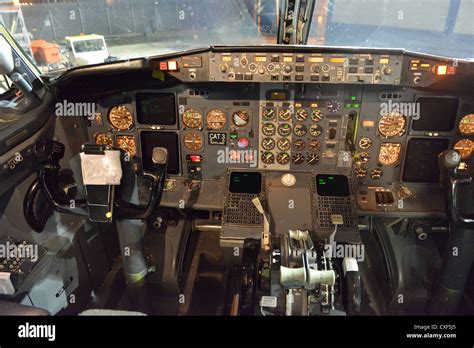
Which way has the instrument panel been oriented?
toward the camera

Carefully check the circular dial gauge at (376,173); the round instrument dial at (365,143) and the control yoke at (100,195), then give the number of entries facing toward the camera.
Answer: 3

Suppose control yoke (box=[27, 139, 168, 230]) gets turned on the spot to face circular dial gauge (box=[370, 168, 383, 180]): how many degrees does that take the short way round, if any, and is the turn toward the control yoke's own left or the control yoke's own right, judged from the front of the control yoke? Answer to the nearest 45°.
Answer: approximately 90° to the control yoke's own left

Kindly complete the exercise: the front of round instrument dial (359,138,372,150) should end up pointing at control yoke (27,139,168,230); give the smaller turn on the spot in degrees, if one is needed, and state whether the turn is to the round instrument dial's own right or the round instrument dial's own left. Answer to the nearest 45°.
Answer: approximately 45° to the round instrument dial's own right

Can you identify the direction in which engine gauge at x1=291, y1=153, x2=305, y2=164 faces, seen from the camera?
facing the viewer

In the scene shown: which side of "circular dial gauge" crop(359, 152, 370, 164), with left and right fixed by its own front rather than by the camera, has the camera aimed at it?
front

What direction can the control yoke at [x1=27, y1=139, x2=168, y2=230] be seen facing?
toward the camera
